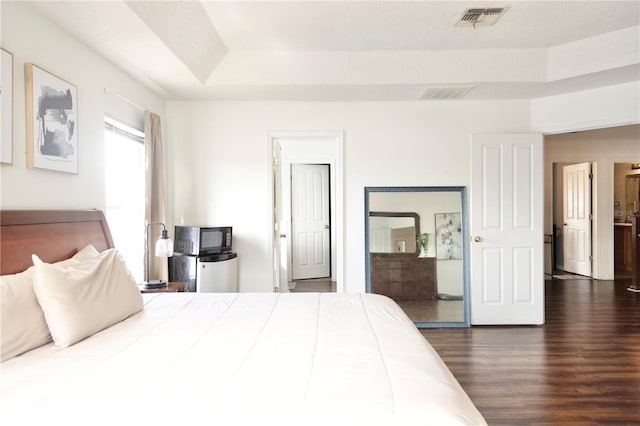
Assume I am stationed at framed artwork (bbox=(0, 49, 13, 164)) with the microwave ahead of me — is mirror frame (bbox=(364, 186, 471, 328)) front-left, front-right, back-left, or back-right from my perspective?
front-right

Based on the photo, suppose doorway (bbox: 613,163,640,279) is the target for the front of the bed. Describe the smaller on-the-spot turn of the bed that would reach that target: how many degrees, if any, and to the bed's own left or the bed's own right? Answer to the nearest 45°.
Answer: approximately 45° to the bed's own left

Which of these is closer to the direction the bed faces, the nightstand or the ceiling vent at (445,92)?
the ceiling vent

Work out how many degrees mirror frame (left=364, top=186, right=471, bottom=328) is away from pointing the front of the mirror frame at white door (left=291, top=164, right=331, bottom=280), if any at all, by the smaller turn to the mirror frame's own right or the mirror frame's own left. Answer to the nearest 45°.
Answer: approximately 135° to the mirror frame's own right

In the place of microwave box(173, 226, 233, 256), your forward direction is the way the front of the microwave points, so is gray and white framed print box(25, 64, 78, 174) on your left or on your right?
on your right

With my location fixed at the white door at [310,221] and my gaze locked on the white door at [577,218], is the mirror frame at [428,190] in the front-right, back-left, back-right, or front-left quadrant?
front-right

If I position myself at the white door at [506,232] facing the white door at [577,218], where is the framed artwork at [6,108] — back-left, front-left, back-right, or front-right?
back-left

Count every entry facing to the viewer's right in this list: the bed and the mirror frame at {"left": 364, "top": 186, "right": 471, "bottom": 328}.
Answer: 1

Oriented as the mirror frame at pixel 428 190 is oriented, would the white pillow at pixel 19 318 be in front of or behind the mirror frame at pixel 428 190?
in front

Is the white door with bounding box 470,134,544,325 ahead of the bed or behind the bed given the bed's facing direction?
ahead

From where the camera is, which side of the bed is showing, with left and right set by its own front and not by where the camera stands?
right

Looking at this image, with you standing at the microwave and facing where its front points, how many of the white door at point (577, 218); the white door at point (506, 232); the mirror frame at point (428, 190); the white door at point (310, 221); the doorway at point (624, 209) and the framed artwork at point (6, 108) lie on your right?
1

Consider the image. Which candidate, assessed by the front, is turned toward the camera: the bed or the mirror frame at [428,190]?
the mirror frame

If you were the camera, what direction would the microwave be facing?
facing the viewer and to the right of the viewer

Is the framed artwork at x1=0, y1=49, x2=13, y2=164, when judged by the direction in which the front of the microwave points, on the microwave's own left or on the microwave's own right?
on the microwave's own right

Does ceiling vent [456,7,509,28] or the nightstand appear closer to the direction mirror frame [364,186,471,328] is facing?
the ceiling vent

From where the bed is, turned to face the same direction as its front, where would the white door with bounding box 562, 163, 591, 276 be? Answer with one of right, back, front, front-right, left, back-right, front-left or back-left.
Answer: front-left

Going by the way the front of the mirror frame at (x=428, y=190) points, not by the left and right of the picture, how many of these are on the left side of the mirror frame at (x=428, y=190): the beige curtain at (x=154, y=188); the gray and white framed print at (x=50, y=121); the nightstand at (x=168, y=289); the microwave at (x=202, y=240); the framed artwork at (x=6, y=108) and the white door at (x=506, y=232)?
1

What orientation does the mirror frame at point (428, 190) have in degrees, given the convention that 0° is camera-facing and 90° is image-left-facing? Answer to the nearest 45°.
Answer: approximately 0°
